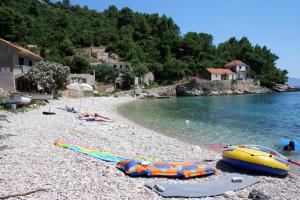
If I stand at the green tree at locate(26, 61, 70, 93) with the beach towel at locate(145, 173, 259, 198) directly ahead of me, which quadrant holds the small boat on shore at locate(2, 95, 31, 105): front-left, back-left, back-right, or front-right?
front-right

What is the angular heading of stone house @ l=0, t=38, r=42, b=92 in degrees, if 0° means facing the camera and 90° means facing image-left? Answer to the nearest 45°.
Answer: approximately 315°

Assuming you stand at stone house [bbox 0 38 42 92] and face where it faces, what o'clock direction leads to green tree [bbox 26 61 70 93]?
The green tree is roughly at 11 o'clock from the stone house.

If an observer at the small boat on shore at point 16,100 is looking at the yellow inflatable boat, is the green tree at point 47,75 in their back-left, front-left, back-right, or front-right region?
back-left

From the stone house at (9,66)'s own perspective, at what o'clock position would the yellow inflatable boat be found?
The yellow inflatable boat is roughly at 1 o'clock from the stone house.

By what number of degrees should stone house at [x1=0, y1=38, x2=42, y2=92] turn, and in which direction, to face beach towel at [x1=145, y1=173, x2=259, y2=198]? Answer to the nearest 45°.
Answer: approximately 45° to its right

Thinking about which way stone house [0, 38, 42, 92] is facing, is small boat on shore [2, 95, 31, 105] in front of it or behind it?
in front
